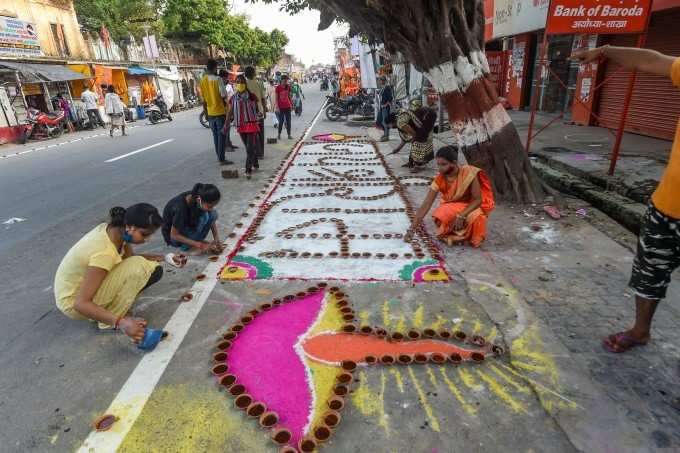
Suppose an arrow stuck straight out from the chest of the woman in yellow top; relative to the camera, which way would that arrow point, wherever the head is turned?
to the viewer's right

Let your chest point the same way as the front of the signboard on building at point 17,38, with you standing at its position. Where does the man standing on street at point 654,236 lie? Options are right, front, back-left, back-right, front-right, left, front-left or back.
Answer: front-right

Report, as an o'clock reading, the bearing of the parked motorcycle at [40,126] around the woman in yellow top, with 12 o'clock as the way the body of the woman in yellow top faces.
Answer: The parked motorcycle is roughly at 9 o'clock from the woman in yellow top.

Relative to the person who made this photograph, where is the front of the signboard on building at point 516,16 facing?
facing the viewer and to the left of the viewer

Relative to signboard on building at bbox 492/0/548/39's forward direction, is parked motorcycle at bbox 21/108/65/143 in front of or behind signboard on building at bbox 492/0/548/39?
in front

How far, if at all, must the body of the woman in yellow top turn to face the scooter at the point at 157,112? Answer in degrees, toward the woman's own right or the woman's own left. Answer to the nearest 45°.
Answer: approximately 90° to the woman's own left

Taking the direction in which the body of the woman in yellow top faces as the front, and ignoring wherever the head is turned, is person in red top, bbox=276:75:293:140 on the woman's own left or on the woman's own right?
on the woman's own left

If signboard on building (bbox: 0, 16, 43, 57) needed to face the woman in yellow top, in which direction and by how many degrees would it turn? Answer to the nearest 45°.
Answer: approximately 45° to its right

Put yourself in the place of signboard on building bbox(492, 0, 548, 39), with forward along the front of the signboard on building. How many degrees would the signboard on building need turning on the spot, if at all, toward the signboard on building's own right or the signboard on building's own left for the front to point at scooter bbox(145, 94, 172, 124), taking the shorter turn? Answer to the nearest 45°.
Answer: approximately 45° to the signboard on building's own right

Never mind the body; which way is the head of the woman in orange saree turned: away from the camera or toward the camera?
toward the camera

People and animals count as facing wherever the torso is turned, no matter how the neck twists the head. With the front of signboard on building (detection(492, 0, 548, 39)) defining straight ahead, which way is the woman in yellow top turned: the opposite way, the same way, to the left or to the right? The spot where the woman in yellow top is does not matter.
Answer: the opposite way

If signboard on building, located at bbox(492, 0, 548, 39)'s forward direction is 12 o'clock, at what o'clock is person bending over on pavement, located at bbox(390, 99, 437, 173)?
The person bending over on pavement is roughly at 11 o'clock from the signboard on building.

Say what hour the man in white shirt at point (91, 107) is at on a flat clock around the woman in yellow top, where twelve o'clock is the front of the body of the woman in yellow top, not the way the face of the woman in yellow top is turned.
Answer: The man in white shirt is roughly at 9 o'clock from the woman in yellow top.

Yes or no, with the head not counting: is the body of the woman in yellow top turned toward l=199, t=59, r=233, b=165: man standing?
no

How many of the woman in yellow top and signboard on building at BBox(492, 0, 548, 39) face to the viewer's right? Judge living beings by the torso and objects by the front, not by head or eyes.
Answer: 1

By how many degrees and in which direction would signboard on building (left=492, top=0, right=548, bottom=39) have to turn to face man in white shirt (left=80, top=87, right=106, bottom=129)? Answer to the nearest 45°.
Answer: approximately 45° to its right

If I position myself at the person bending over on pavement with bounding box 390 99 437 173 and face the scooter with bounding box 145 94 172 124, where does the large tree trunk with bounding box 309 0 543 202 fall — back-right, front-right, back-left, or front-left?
back-left

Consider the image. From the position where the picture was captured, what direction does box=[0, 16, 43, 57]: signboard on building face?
facing the viewer and to the right of the viewer
